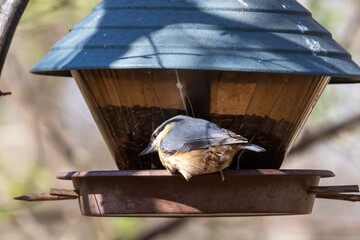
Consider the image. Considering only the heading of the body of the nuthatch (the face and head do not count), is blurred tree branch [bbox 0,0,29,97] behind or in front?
in front

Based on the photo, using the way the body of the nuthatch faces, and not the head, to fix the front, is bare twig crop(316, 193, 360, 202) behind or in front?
behind

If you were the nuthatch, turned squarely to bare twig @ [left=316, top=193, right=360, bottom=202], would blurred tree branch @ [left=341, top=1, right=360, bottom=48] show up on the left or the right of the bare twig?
left

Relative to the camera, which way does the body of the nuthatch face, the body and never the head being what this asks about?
to the viewer's left

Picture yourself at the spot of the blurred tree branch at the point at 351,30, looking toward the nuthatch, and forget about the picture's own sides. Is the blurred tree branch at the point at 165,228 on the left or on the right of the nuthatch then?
right

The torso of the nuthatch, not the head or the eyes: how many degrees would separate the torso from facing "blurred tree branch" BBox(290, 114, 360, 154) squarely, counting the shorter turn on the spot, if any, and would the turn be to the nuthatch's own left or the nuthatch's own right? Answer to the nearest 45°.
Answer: approximately 90° to the nuthatch's own right

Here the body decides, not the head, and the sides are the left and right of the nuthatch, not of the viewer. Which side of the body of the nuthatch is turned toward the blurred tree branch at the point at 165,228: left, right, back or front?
right

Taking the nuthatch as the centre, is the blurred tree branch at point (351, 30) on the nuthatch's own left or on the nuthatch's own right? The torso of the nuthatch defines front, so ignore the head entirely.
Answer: on the nuthatch's own right
